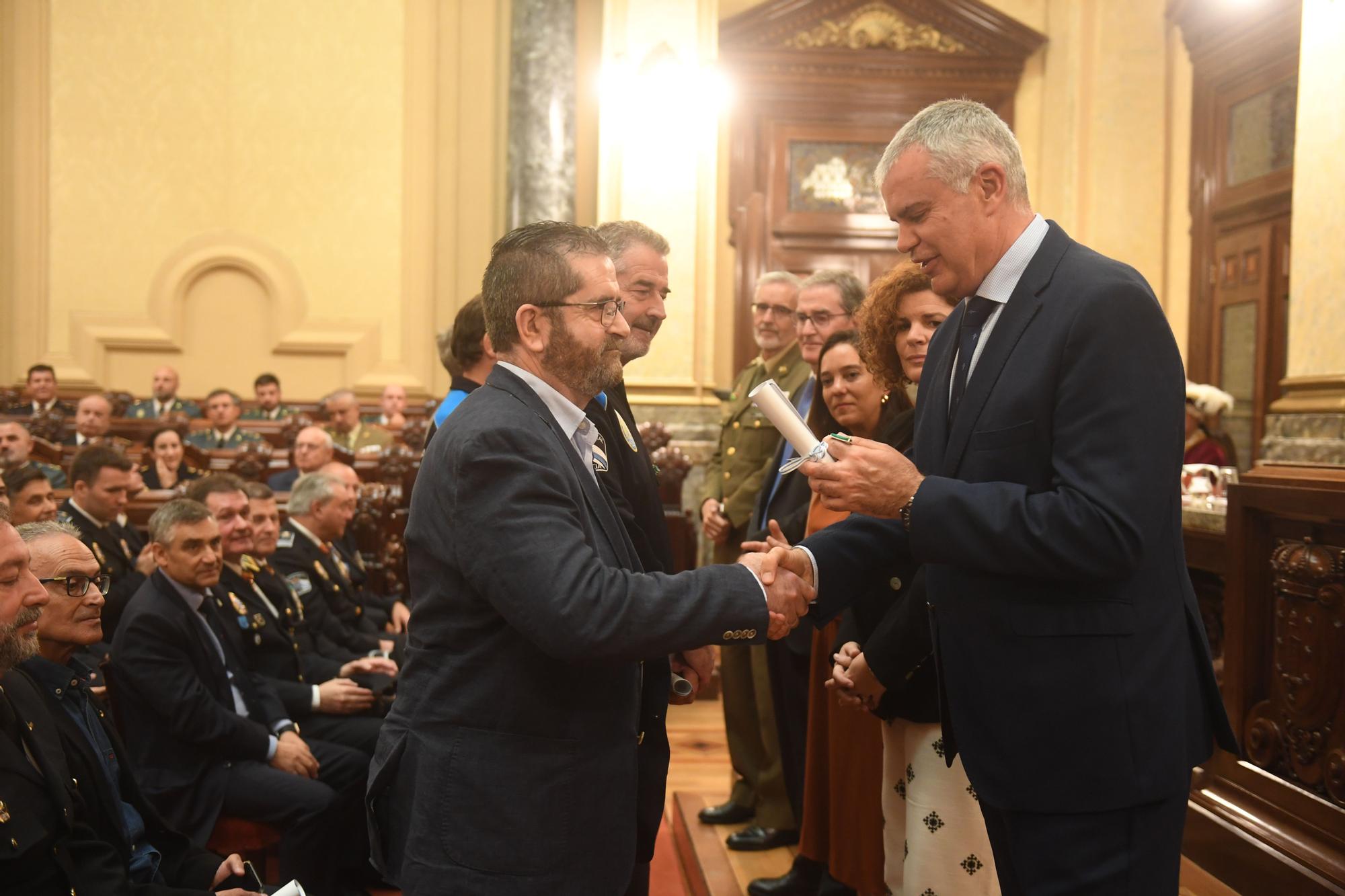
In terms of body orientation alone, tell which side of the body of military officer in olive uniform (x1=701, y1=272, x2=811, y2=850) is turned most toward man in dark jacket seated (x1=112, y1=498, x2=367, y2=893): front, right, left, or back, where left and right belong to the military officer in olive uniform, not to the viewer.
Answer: front

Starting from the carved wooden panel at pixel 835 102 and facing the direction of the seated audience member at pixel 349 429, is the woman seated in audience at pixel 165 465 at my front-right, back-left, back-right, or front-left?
front-left

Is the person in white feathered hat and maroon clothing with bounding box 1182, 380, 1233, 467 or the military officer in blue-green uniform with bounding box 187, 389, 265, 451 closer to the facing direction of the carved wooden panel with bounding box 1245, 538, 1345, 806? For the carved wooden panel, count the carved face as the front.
the military officer in blue-green uniform

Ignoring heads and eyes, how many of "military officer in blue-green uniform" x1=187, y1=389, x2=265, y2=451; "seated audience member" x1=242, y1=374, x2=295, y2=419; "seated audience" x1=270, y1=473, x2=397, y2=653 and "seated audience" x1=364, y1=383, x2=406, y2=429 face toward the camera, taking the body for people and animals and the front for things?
3

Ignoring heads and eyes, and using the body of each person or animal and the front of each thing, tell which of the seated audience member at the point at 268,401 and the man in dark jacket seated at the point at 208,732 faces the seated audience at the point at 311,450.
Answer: the seated audience member at the point at 268,401

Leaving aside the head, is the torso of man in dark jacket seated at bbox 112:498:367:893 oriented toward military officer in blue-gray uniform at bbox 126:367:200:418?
no

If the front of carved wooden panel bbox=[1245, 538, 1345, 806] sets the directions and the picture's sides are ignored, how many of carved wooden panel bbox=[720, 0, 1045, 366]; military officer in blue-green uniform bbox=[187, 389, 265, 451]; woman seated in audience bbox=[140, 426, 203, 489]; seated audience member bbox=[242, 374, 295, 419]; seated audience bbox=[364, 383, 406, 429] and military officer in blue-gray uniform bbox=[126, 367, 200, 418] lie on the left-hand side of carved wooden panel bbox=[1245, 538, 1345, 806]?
0

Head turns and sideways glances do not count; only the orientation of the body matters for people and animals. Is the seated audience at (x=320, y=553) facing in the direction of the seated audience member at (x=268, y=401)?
no

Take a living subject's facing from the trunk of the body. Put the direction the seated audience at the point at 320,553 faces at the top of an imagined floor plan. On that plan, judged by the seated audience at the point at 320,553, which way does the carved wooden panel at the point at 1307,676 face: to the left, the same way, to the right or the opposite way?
the opposite way

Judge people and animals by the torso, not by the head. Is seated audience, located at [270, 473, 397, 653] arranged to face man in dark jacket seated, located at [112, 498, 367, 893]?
no

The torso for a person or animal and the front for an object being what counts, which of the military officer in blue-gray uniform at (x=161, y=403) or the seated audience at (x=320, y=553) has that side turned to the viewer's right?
the seated audience

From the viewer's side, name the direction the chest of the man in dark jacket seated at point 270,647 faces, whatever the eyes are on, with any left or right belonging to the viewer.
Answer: facing the viewer and to the right of the viewer

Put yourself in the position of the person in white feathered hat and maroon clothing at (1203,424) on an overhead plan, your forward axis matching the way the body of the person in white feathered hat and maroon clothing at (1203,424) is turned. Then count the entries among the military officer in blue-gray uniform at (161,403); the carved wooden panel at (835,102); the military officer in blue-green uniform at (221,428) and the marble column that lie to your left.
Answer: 0

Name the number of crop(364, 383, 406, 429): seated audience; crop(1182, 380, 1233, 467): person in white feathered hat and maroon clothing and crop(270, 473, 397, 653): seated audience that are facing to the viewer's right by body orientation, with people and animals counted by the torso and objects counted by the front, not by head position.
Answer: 1

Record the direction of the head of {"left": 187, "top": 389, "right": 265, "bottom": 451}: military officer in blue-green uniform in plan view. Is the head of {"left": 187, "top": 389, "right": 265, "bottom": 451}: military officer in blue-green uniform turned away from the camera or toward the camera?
toward the camera

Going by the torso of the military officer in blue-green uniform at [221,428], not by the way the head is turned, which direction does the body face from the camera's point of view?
toward the camera

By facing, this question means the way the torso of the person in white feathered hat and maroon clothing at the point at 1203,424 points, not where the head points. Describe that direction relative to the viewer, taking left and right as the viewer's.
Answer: facing the viewer and to the left of the viewer

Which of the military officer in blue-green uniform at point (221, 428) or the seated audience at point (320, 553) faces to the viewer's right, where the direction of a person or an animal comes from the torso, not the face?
the seated audience

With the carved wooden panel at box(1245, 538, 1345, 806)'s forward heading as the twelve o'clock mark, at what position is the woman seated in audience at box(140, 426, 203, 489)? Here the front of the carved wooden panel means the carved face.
The woman seated in audience is roughly at 2 o'clock from the carved wooden panel.

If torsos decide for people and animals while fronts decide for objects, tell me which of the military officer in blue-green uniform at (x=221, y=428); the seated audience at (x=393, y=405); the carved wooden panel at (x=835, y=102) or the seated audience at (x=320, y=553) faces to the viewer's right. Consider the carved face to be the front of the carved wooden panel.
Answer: the seated audience at (x=320, y=553)

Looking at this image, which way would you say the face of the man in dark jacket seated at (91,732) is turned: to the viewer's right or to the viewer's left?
to the viewer's right

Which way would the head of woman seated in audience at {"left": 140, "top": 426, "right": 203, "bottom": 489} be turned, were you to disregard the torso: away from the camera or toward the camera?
toward the camera

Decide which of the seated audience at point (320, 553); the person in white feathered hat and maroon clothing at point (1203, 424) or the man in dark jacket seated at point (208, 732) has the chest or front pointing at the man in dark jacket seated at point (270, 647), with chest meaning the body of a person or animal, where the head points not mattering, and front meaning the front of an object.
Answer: the person in white feathered hat and maroon clothing
